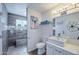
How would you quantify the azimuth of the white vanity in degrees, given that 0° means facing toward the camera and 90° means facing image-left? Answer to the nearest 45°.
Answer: approximately 45°
